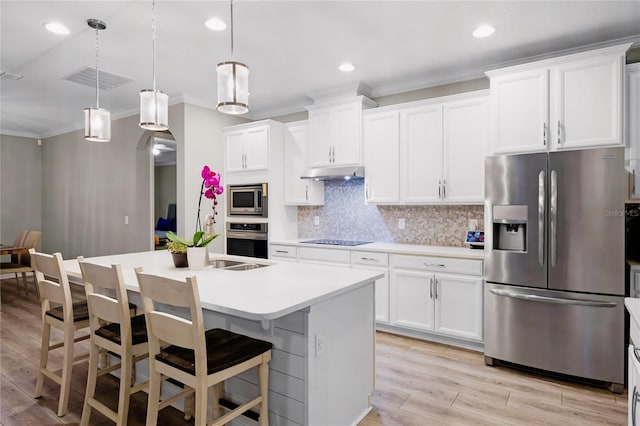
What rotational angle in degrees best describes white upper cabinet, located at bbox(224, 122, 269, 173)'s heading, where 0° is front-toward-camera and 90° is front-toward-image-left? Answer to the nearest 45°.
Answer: approximately 45°

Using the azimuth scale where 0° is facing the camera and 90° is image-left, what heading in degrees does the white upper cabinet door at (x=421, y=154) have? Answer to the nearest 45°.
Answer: approximately 45°

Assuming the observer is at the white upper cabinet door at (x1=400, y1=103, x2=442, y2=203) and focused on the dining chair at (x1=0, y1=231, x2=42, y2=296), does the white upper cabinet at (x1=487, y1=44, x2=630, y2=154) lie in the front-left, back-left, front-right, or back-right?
back-left

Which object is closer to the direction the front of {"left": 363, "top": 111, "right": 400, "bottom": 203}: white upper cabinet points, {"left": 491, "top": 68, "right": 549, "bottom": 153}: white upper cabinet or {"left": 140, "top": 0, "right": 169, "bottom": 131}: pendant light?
the pendant light

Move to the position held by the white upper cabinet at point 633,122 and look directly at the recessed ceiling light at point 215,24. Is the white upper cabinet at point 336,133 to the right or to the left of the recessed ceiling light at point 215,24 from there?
right

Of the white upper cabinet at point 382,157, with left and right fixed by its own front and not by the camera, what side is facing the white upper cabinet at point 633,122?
left

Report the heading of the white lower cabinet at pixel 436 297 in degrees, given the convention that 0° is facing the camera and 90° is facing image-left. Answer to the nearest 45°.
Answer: approximately 45°
